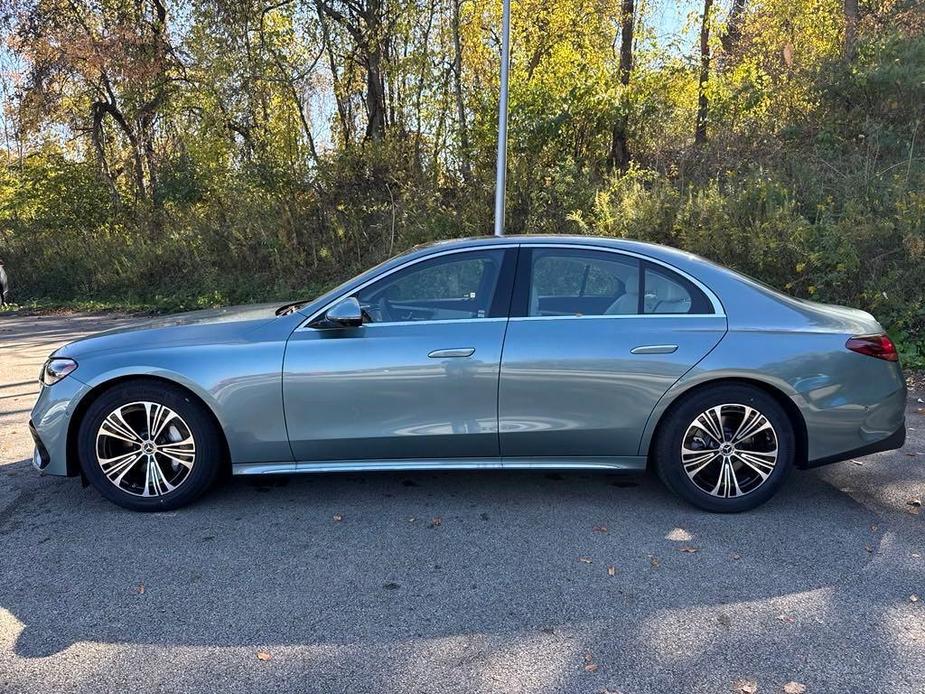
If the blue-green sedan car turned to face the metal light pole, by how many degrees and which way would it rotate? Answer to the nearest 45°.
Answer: approximately 90° to its right

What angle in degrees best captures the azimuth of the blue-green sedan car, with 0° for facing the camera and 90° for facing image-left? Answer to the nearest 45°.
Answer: approximately 90°

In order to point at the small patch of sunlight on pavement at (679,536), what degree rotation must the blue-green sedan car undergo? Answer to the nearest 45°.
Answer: approximately 180°
